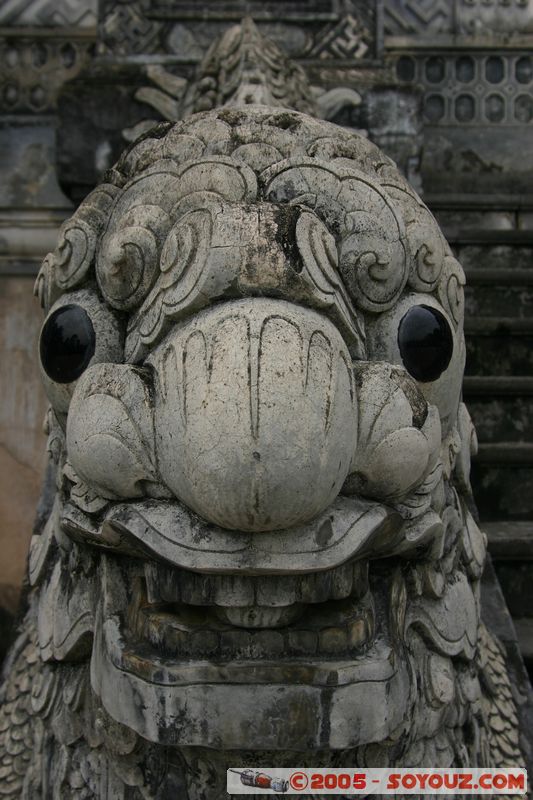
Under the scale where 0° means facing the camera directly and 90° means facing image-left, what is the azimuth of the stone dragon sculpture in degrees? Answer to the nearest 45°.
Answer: approximately 0°
